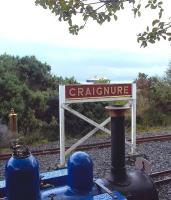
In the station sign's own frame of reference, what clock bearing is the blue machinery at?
The blue machinery is roughly at 12 o'clock from the station sign.

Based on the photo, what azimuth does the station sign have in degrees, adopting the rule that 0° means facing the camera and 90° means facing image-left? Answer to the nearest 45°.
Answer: approximately 0°
